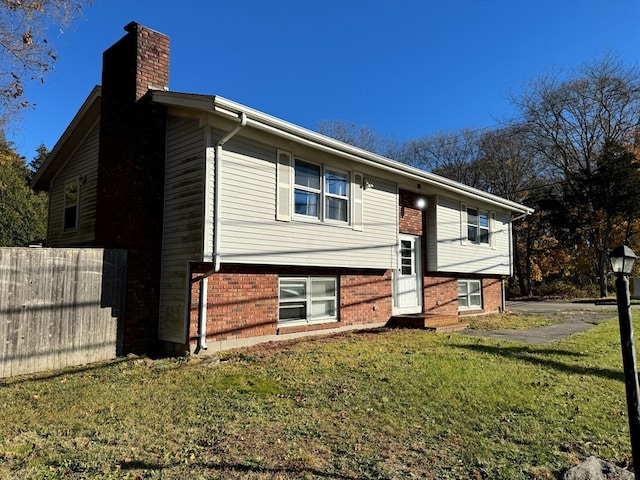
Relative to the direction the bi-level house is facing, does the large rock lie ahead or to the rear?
ahead

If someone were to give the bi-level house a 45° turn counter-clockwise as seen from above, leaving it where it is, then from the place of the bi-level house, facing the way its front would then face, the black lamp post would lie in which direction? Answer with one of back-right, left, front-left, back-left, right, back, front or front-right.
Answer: front-right

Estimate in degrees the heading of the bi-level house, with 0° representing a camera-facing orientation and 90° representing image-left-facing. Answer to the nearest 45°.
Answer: approximately 315°

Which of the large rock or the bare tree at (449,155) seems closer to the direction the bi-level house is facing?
the large rock

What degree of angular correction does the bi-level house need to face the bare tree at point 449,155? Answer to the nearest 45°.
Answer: approximately 90° to its left

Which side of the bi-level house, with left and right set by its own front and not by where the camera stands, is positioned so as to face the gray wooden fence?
right
